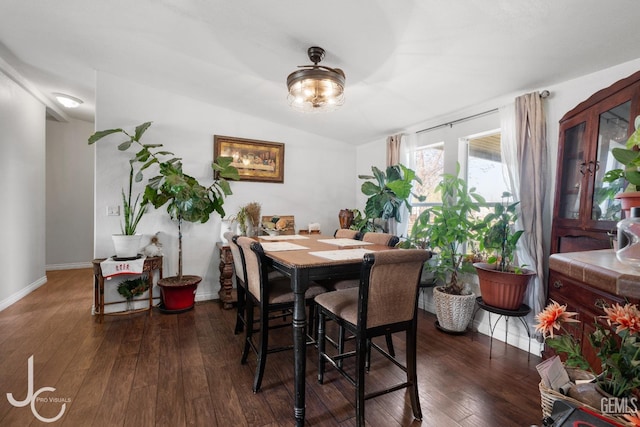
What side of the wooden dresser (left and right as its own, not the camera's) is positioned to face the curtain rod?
right

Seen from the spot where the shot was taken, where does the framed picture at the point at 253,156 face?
facing the viewer and to the right of the viewer

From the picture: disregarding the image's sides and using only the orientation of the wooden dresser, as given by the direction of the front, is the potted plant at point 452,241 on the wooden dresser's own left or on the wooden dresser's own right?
on the wooden dresser's own right

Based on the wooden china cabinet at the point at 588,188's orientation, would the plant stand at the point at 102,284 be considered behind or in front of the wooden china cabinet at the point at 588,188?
in front

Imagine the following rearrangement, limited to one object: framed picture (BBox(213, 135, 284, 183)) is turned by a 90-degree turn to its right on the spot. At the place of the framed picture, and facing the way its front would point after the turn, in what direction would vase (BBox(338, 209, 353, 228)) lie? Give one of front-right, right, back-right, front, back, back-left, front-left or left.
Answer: back-left

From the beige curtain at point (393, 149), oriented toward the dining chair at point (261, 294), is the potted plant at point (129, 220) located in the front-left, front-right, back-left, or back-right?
front-right

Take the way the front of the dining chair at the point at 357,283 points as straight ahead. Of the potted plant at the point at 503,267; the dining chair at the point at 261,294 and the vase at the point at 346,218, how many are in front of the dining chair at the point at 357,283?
1

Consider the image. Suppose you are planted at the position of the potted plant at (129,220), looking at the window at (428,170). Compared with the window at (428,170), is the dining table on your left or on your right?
right

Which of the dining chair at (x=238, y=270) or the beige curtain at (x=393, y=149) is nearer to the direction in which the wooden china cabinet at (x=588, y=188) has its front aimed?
the dining chair

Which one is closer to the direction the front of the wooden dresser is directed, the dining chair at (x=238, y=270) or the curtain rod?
the dining chair

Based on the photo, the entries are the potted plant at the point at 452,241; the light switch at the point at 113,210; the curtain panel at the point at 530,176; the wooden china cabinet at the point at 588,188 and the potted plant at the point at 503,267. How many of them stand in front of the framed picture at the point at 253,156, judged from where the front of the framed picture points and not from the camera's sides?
4

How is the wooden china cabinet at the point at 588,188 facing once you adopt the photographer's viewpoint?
facing the viewer and to the left of the viewer

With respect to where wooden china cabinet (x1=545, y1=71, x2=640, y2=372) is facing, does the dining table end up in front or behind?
in front
